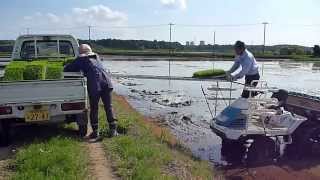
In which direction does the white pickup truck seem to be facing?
away from the camera

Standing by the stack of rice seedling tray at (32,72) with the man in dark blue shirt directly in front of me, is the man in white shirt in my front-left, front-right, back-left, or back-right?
front-left

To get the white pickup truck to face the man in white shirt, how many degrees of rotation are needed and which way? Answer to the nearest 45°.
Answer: approximately 90° to its right
